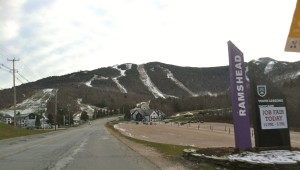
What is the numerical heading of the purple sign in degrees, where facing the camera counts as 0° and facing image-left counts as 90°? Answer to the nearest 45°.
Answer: approximately 0°
